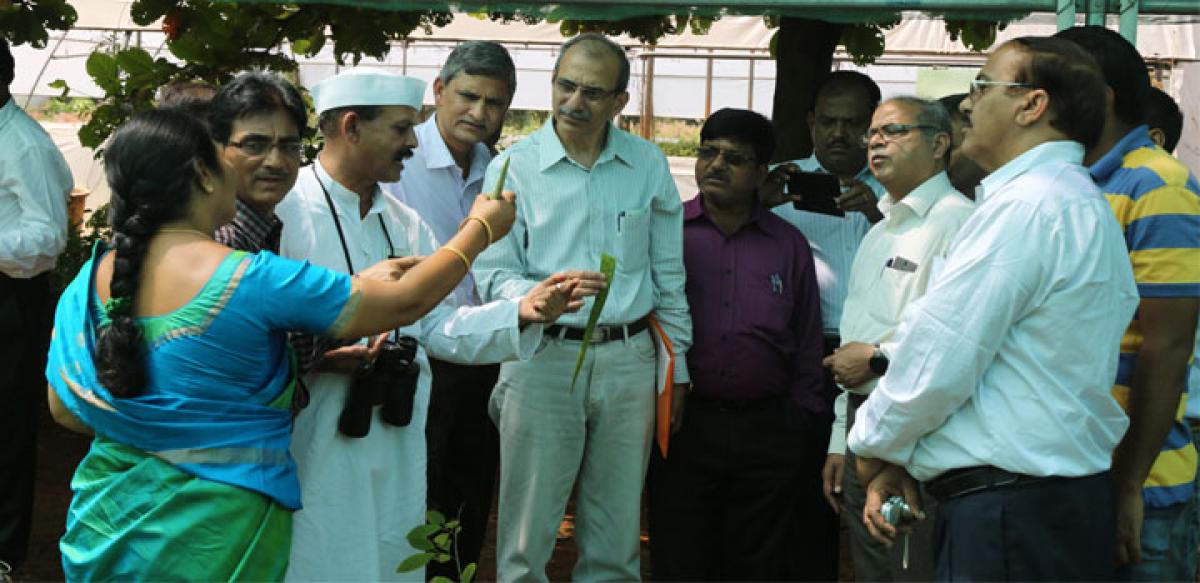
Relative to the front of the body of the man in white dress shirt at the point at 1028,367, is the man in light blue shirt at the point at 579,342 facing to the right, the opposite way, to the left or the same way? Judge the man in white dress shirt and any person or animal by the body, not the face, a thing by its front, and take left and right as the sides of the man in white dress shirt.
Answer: to the left

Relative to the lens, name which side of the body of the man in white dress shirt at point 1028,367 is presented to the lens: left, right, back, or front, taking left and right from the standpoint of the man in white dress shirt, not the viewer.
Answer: left

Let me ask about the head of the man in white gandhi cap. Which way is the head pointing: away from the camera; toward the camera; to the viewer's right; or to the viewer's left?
to the viewer's right

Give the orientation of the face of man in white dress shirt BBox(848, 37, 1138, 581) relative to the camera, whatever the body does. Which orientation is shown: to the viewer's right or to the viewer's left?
to the viewer's left

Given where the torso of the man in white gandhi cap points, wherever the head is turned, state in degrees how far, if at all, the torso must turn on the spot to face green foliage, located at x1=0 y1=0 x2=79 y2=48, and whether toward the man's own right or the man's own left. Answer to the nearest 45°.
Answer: approximately 180°

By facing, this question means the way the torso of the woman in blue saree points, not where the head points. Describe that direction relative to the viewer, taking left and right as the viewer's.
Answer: facing away from the viewer and to the right of the viewer

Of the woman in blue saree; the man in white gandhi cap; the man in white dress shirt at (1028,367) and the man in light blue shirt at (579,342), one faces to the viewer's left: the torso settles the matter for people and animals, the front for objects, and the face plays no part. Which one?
the man in white dress shirt

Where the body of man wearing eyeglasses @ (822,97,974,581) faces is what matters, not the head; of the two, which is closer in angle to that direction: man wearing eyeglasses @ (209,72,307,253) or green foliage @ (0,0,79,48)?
the man wearing eyeglasses

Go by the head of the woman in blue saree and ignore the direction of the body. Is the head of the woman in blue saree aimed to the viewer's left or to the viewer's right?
to the viewer's right
